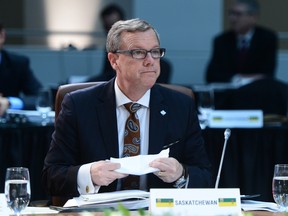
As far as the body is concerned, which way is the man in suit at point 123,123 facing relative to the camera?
toward the camera

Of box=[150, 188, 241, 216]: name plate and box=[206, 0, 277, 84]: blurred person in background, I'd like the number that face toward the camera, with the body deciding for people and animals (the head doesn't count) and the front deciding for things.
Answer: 2

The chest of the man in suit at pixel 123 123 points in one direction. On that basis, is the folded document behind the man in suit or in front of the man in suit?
in front

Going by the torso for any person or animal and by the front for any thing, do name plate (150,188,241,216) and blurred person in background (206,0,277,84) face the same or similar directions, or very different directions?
same or similar directions

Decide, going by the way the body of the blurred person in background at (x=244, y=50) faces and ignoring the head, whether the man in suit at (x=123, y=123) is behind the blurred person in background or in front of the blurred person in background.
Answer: in front

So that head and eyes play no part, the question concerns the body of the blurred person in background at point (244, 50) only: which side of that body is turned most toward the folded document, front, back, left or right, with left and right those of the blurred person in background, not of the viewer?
front

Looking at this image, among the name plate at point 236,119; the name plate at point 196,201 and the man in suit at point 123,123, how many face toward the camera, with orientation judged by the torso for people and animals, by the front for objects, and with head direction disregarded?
3

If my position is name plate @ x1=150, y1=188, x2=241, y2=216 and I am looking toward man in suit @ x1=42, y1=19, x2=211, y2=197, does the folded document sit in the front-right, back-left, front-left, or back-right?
front-left

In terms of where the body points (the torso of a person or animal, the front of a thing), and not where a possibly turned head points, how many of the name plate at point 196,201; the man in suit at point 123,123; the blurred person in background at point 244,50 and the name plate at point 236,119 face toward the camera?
4

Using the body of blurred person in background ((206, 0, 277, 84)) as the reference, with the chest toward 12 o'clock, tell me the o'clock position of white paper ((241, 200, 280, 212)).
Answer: The white paper is roughly at 12 o'clock from the blurred person in background.

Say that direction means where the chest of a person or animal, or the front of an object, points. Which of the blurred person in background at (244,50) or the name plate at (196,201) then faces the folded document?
the blurred person in background

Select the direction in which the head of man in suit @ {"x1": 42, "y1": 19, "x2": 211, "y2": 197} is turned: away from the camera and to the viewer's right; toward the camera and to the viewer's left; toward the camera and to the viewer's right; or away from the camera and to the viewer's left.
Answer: toward the camera and to the viewer's right

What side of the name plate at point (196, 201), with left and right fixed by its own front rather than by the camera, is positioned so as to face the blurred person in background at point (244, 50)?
back

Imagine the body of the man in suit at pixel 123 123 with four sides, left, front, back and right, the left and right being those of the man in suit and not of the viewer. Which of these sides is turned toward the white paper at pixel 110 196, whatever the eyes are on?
front

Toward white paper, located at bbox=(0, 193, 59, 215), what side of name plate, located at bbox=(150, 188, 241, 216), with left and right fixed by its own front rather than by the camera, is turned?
right

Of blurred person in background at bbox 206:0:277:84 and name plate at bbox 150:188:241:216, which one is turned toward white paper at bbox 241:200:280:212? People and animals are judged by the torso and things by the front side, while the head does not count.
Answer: the blurred person in background
